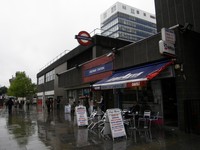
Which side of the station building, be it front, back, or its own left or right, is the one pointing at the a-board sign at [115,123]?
front

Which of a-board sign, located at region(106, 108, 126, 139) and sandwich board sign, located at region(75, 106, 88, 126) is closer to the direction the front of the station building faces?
the a-board sign

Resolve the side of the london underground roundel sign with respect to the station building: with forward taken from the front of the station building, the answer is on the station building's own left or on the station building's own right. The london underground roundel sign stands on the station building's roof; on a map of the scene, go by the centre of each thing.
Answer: on the station building's own right

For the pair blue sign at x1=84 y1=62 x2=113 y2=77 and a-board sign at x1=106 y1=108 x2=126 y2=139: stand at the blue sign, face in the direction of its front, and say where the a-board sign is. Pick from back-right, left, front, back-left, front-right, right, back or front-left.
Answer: front-left

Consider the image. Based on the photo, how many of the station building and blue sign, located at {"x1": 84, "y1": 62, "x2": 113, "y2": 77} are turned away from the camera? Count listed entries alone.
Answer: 0

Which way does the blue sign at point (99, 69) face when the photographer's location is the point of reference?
facing the viewer and to the left of the viewer
